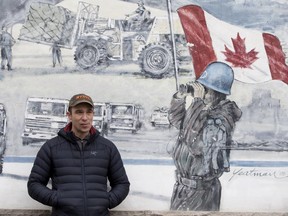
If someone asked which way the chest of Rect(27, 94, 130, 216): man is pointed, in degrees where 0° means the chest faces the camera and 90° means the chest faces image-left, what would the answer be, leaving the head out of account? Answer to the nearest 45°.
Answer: approximately 0°
